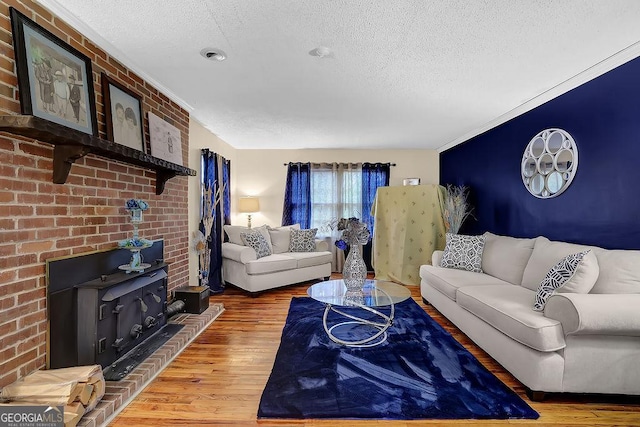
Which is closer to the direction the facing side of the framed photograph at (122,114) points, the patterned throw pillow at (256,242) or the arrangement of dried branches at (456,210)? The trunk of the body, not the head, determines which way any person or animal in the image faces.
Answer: the arrangement of dried branches

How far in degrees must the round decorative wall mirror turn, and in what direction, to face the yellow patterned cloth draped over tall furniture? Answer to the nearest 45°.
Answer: approximately 90° to its right

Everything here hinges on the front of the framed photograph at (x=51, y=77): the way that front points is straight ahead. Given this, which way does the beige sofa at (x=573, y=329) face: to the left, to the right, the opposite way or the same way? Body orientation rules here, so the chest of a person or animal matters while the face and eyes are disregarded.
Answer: the opposite way

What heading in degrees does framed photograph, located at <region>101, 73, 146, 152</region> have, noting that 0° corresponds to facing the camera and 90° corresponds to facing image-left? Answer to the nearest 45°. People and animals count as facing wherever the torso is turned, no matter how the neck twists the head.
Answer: approximately 315°

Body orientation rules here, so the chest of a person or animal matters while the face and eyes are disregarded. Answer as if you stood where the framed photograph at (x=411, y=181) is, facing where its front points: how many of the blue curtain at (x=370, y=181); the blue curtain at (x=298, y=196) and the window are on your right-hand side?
3

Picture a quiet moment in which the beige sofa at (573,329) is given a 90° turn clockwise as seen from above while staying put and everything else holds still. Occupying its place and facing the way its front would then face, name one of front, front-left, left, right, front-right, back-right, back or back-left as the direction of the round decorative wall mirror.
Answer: front-right

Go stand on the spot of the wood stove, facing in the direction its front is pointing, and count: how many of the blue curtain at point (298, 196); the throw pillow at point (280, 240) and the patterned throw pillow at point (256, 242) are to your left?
3

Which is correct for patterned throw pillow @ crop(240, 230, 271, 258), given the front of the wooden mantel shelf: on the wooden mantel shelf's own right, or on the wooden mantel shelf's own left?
on the wooden mantel shelf's own left

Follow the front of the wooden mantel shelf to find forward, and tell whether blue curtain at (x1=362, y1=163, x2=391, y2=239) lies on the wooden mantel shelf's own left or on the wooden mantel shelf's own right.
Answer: on the wooden mantel shelf's own left

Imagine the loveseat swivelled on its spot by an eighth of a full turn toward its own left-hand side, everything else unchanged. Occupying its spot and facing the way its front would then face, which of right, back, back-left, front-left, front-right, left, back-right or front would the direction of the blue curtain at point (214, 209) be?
back

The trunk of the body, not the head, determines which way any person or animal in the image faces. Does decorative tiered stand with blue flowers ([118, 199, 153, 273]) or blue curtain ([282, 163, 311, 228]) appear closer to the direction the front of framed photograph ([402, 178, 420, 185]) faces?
the decorative tiered stand with blue flowers
